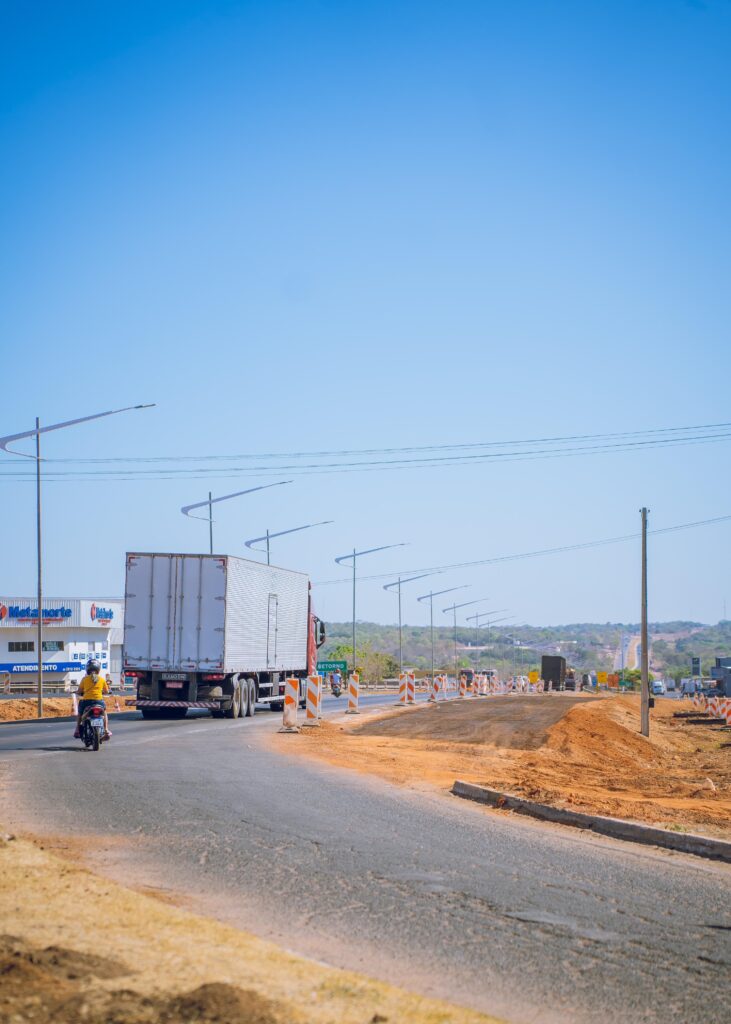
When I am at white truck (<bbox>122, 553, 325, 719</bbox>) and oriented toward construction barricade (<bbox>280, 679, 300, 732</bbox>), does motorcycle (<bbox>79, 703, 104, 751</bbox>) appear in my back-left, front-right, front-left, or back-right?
front-right

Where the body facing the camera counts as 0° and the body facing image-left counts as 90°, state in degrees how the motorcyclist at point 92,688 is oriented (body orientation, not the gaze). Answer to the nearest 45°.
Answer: approximately 180°

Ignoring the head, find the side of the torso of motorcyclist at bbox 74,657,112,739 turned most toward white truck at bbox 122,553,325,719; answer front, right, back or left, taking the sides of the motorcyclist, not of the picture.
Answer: front

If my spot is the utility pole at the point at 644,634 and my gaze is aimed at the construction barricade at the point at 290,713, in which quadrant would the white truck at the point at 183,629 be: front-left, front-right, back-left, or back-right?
front-right

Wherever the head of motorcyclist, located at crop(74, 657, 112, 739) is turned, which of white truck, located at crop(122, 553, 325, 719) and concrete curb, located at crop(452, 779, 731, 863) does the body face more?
the white truck

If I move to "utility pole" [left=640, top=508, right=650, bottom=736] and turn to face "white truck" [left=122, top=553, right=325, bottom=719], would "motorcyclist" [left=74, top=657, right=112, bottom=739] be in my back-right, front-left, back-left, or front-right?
front-left

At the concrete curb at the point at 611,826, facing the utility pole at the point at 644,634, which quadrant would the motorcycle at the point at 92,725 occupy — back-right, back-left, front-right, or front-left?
front-left
